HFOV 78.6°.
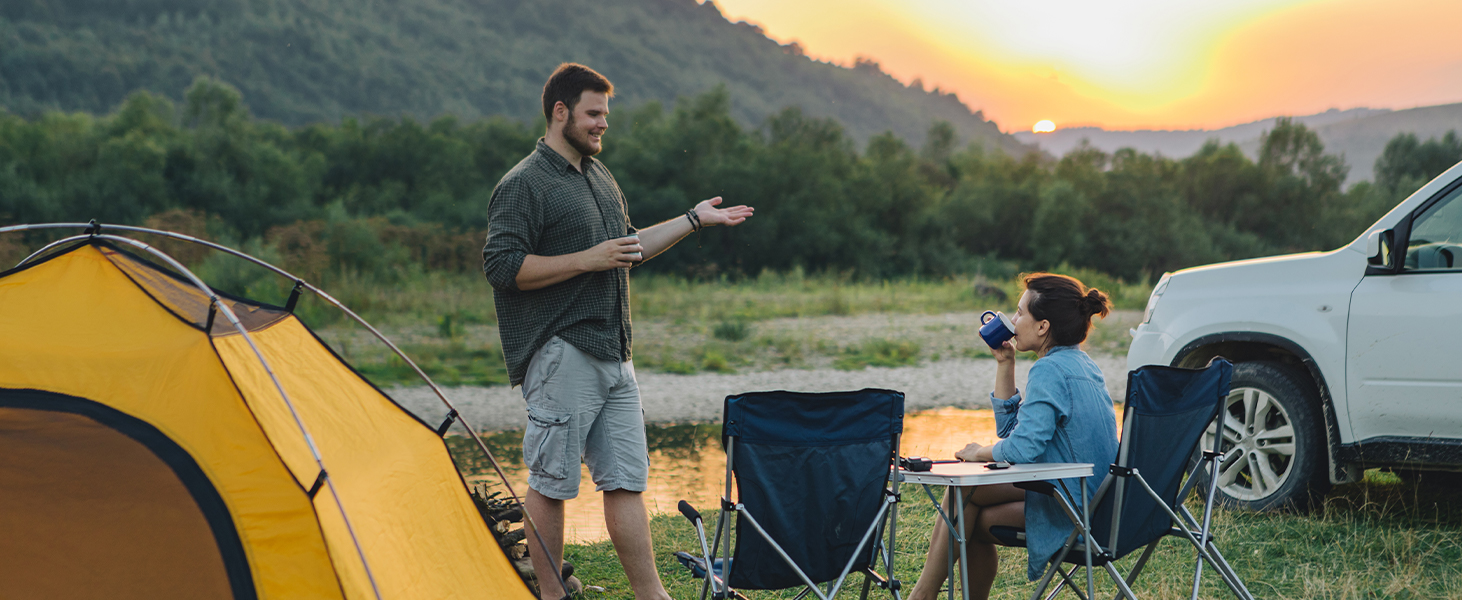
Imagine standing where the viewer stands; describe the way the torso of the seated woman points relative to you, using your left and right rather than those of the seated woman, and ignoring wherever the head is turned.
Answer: facing to the left of the viewer

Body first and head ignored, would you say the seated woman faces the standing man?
yes

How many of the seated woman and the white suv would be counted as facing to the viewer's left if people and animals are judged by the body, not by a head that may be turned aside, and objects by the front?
2

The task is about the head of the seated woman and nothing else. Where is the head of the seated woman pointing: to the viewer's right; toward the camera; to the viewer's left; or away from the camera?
to the viewer's left

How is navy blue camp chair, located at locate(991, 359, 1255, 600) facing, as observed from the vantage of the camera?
facing away from the viewer and to the left of the viewer

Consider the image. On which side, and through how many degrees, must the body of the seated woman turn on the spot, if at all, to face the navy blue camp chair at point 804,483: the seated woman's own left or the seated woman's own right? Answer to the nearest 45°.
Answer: approximately 45° to the seated woman's own left

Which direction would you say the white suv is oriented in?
to the viewer's left
